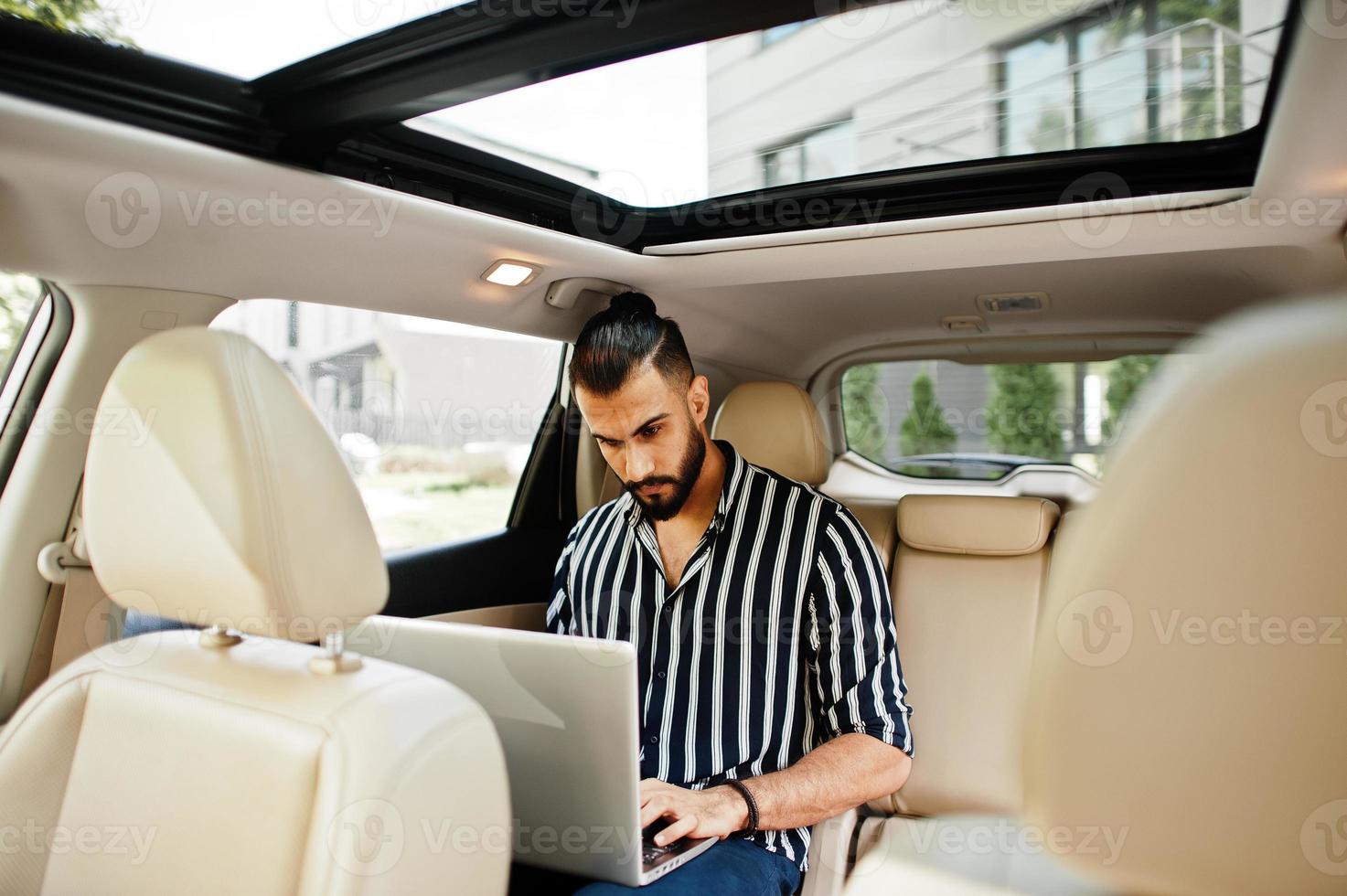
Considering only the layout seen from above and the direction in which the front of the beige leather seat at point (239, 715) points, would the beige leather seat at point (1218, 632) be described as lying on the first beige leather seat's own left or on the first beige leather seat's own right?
on the first beige leather seat's own left

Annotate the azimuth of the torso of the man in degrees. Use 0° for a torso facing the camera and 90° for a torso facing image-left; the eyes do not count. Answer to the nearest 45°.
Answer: approximately 45°

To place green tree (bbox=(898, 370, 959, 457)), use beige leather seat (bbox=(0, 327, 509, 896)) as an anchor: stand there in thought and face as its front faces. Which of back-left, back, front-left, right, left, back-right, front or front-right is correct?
back

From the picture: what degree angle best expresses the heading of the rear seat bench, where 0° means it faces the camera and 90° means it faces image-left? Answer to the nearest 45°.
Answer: approximately 0°

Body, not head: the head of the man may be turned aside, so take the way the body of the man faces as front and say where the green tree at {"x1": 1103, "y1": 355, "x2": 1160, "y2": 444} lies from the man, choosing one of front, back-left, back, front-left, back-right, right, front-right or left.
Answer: back

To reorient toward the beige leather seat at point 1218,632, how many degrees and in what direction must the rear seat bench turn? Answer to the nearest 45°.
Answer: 0° — it already faces it
